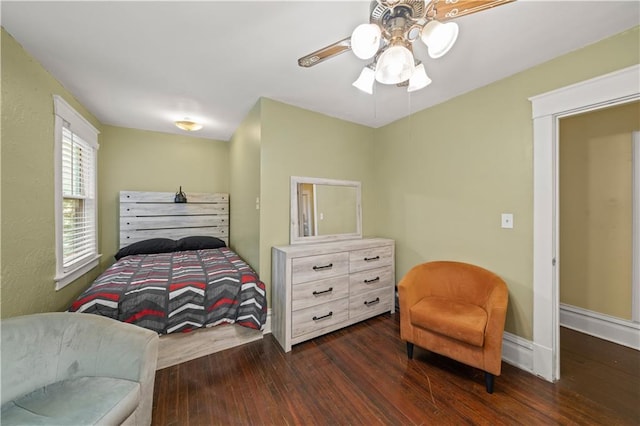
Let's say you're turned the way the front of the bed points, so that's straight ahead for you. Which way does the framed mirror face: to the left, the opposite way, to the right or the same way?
the same way

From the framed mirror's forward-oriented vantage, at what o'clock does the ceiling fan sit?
The ceiling fan is roughly at 1 o'clock from the framed mirror.

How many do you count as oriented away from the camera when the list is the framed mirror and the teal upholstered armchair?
0

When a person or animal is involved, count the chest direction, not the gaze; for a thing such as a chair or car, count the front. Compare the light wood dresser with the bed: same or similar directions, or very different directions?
same or similar directions

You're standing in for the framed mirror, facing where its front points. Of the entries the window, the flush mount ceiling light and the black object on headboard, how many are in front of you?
0

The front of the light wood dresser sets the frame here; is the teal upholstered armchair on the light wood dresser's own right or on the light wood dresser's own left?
on the light wood dresser's own right

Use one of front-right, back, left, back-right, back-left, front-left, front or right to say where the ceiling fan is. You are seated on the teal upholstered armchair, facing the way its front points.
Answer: front

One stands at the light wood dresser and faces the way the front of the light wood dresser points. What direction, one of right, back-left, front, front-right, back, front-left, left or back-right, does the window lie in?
back-right

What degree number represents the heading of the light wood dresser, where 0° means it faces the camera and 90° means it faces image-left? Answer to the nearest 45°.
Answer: approximately 315°

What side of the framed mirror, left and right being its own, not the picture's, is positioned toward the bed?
right

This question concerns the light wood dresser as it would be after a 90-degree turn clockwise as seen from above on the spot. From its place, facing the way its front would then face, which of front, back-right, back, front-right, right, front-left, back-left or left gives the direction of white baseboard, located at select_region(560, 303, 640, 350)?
back-left

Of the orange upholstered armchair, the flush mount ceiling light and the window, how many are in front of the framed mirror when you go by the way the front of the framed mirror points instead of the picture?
1

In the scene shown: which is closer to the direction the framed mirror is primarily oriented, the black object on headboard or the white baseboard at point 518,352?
the white baseboard

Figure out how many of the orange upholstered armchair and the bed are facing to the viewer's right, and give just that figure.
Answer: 0

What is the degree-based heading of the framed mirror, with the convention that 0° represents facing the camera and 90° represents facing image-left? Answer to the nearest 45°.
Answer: approximately 315°
